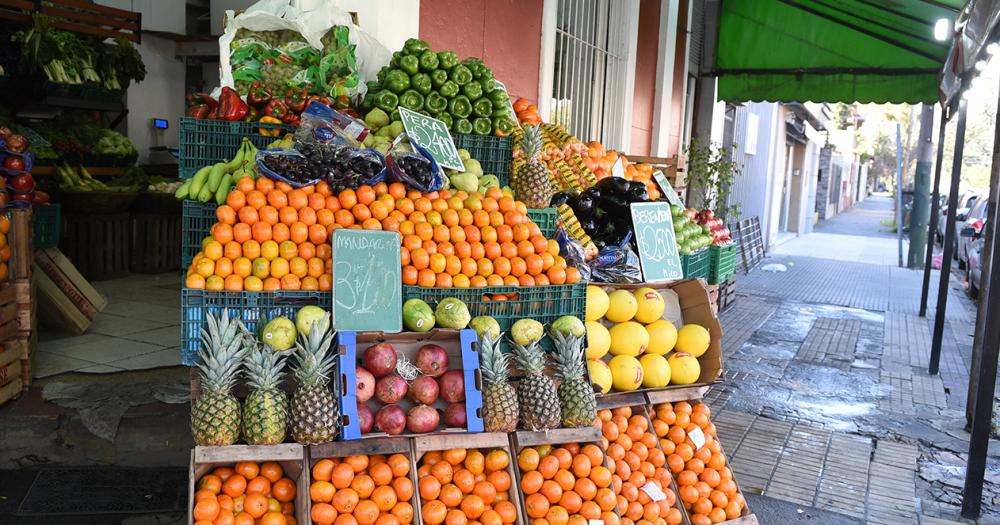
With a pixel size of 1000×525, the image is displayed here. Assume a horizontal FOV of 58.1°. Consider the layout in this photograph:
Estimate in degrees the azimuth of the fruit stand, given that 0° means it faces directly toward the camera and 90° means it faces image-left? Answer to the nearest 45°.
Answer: approximately 0°

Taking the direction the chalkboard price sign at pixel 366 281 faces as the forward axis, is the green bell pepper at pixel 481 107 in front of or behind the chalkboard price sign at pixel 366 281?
behind

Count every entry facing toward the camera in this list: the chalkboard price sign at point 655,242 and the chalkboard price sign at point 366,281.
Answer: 2

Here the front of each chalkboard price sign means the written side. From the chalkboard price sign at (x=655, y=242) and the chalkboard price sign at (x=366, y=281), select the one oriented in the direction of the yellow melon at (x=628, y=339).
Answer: the chalkboard price sign at (x=655, y=242)

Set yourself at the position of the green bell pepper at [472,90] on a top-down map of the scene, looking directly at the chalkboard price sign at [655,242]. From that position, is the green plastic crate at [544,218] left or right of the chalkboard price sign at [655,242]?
right

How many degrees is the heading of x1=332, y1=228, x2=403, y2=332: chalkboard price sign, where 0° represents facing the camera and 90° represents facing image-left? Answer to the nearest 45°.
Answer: approximately 0°
